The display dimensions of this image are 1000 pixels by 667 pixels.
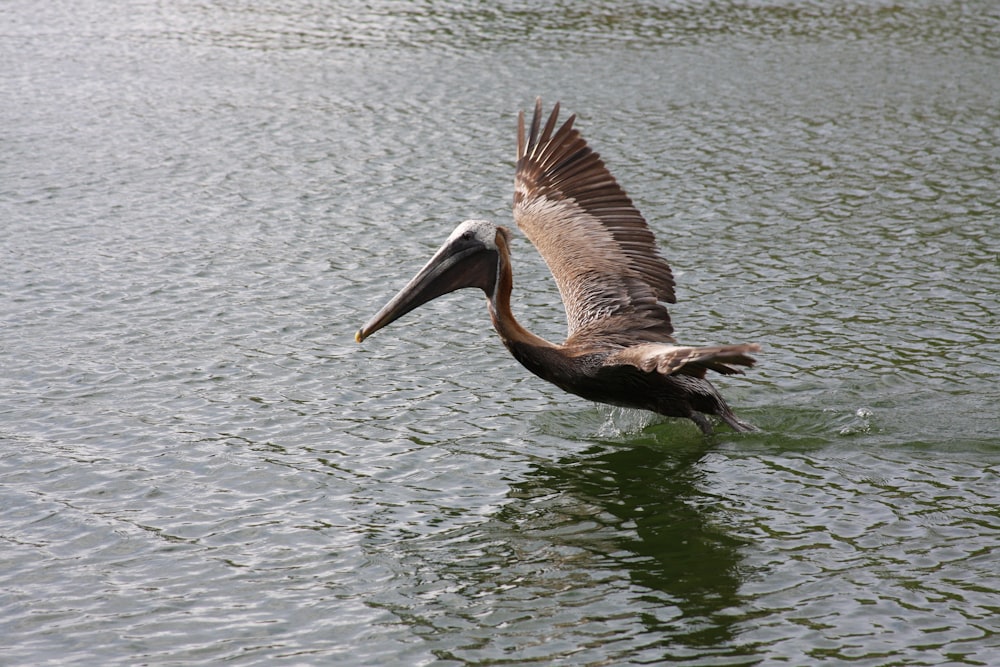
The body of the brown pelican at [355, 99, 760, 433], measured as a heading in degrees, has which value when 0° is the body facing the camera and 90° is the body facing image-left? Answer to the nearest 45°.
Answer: approximately 90°
